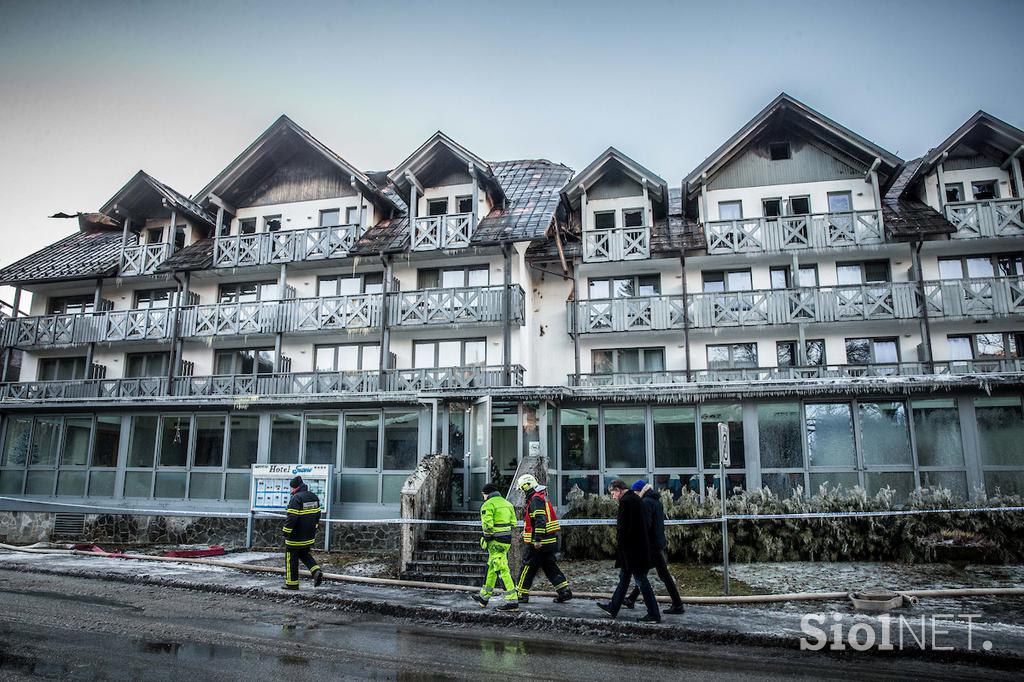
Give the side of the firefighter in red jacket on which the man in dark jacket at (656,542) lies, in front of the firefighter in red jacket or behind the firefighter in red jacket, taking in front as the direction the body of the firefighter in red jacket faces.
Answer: behind

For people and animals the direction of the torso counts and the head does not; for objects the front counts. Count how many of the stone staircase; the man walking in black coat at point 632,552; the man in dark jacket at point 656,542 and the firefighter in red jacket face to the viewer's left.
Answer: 3

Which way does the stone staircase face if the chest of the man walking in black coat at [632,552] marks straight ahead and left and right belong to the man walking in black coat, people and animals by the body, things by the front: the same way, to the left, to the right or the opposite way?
to the left

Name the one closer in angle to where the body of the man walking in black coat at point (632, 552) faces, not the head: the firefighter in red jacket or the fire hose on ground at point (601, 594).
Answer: the firefighter in red jacket

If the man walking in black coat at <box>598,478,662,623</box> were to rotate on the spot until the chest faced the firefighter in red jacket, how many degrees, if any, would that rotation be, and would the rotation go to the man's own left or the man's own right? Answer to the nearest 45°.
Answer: approximately 45° to the man's own right

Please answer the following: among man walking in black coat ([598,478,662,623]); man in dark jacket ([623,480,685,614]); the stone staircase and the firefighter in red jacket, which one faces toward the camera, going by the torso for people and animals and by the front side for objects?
the stone staircase

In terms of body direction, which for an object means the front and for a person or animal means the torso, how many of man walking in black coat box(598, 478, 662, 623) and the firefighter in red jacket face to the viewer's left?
2

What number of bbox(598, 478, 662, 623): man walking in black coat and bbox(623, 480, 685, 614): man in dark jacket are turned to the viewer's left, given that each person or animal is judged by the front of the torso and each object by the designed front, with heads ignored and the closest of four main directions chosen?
2

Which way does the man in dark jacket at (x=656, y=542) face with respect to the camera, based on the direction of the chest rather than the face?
to the viewer's left

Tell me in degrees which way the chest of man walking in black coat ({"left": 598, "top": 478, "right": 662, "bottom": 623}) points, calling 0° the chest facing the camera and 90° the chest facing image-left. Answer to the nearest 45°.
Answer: approximately 90°

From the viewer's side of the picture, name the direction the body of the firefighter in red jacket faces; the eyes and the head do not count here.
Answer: to the viewer's left

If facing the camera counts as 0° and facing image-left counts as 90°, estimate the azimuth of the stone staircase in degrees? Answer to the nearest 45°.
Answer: approximately 0°
